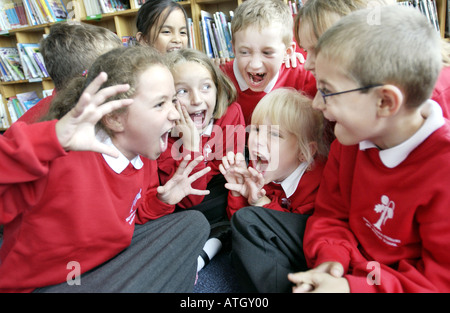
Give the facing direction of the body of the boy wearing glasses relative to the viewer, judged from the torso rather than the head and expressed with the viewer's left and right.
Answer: facing the viewer and to the left of the viewer

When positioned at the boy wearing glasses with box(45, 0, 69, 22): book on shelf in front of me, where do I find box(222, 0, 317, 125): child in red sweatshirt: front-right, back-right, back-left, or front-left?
front-right

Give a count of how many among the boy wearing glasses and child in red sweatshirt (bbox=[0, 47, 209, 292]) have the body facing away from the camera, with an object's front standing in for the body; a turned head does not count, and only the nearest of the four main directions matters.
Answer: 0

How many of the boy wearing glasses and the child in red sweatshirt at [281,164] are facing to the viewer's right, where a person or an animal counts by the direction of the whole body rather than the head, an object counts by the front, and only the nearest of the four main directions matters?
0

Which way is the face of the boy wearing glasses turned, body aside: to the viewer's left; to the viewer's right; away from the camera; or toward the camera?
to the viewer's left

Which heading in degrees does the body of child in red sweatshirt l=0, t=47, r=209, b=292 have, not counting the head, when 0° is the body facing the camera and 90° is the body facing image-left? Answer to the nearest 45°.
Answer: approximately 315°

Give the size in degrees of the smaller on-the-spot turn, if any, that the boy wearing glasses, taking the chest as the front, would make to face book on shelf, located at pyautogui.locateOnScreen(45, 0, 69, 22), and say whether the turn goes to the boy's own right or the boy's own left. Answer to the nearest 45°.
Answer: approximately 90° to the boy's own right

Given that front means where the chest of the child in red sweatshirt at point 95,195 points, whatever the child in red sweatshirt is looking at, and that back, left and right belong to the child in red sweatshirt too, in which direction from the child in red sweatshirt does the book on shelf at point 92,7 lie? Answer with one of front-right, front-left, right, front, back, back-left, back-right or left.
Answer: back-left

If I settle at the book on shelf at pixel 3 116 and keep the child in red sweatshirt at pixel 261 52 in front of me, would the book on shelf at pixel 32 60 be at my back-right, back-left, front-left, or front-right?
front-left

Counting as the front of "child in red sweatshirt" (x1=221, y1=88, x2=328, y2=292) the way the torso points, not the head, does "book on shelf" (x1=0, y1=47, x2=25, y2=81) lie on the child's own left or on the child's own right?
on the child's own right

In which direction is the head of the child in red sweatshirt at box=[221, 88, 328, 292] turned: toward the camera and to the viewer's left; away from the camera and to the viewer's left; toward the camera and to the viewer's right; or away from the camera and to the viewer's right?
toward the camera and to the viewer's left

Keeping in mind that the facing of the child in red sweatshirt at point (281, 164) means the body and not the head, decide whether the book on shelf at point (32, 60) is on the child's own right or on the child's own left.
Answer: on the child's own right

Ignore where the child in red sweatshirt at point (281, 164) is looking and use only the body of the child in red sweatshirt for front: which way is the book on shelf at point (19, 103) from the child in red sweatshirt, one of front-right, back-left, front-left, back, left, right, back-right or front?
right

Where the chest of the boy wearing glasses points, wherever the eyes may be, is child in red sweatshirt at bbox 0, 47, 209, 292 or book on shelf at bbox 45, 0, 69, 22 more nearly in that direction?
the child in red sweatshirt
